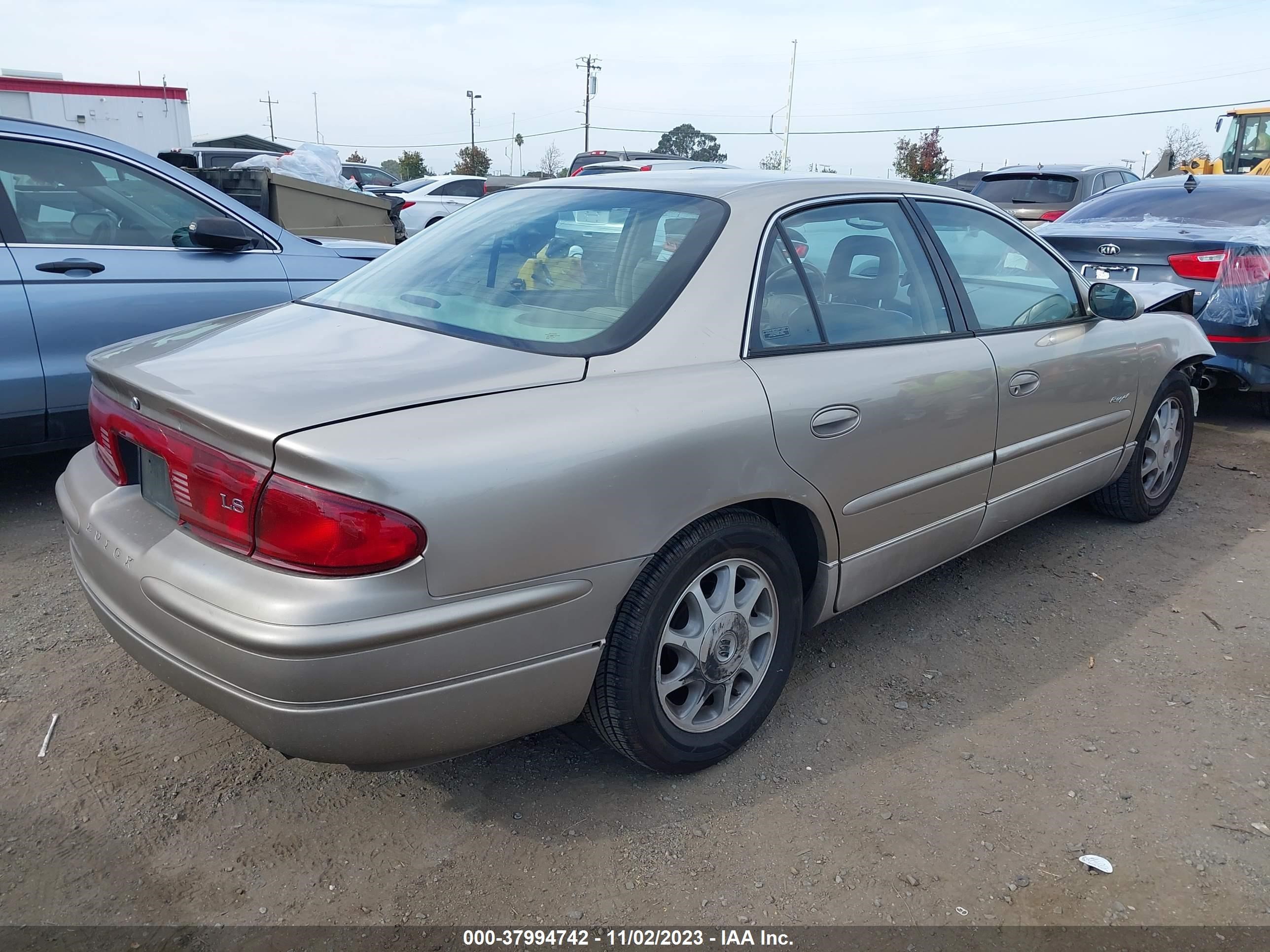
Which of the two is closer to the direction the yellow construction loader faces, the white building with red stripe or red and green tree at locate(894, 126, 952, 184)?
the white building with red stripe

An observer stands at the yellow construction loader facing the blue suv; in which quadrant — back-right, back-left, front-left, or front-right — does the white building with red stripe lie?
front-right

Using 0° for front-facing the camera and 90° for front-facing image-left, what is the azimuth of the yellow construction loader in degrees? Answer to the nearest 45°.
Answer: approximately 90°

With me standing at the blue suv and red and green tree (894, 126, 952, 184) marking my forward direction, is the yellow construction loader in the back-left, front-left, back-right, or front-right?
front-right

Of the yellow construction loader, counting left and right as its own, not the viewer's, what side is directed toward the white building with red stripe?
front

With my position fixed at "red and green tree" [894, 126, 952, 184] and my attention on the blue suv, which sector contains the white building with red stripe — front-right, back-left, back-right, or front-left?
front-right

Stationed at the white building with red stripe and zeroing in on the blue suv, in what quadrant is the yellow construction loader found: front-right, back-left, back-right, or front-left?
front-left

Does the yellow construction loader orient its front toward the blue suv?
no

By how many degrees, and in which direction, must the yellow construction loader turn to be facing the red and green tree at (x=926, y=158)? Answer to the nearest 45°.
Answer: approximately 45° to its right

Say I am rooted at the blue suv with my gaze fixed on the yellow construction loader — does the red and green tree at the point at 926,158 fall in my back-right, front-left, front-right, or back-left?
front-left

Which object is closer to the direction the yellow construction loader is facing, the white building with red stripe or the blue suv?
the white building with red stripe
